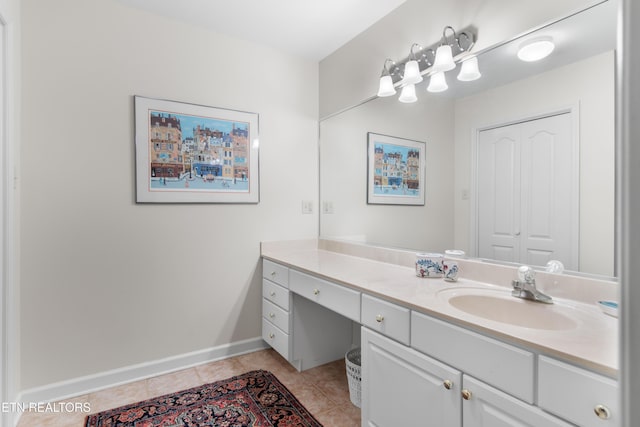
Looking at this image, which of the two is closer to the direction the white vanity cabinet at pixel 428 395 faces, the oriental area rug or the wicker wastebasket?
the oriental area rug

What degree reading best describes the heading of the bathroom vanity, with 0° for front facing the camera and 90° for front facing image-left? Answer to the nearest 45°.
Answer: approximately 45°
